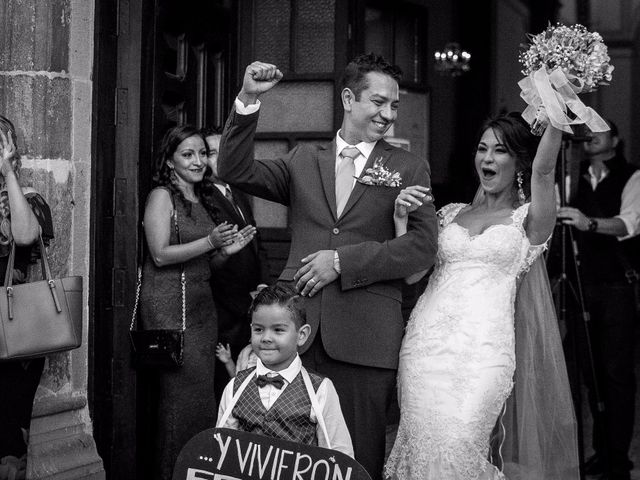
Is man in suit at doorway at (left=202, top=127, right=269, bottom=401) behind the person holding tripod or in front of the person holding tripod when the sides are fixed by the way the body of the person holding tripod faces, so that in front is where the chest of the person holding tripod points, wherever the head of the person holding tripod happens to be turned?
in front

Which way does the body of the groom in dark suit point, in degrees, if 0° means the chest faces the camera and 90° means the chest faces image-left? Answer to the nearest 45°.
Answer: approximately 0°

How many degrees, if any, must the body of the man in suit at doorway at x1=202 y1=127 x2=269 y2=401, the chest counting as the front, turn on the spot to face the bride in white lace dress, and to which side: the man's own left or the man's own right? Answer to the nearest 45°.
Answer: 0° — they already face them

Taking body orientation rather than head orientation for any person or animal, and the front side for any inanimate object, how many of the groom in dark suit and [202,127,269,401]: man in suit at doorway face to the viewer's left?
0

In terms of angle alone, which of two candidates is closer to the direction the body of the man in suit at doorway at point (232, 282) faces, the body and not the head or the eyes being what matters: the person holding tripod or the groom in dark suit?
the groom in dark suit
